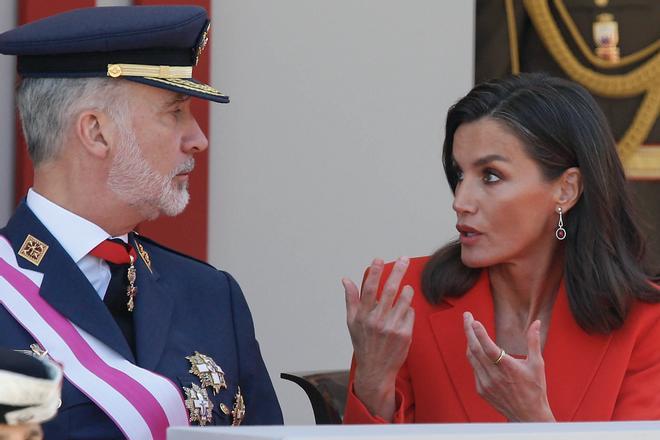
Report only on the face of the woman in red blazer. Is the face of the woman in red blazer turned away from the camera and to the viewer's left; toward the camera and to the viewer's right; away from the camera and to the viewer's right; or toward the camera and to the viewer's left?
toward the camera and to the viewer's left

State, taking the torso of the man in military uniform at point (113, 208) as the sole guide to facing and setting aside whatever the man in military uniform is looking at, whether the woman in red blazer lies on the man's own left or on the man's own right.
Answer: on the man's own left

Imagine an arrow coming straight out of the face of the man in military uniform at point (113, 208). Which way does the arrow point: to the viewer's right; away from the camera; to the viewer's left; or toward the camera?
to the viewer's right
